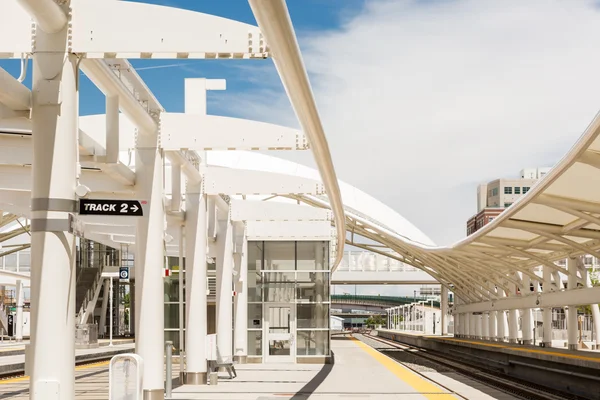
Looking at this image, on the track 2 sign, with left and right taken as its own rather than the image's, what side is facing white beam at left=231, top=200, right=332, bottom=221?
back

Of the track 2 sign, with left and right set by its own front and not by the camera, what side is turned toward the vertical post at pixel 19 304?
back

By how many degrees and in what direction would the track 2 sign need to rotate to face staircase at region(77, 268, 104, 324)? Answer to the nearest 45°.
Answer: approximately 180°

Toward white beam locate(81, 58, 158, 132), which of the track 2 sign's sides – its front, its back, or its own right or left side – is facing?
back

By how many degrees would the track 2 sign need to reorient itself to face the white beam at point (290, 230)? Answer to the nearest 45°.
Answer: approximately 180°

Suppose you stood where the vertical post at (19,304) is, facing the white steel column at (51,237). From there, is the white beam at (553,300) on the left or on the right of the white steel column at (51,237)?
left

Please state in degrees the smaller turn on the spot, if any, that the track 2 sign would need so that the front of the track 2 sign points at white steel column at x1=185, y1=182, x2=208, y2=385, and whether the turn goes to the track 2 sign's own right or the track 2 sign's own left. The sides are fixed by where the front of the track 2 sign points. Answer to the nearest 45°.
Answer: approximately 180°

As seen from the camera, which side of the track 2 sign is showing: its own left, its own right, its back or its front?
front

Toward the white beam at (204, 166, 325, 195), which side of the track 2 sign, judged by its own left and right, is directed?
back

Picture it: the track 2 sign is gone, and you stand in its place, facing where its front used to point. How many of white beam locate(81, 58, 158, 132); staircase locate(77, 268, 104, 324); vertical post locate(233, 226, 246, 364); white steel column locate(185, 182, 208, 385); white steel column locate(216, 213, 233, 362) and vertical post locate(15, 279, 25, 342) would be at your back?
6

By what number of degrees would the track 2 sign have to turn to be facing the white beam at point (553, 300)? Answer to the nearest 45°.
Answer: approximately 135° to its left

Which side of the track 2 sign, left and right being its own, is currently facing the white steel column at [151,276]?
back

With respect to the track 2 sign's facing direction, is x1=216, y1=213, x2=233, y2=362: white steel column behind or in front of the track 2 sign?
behind
